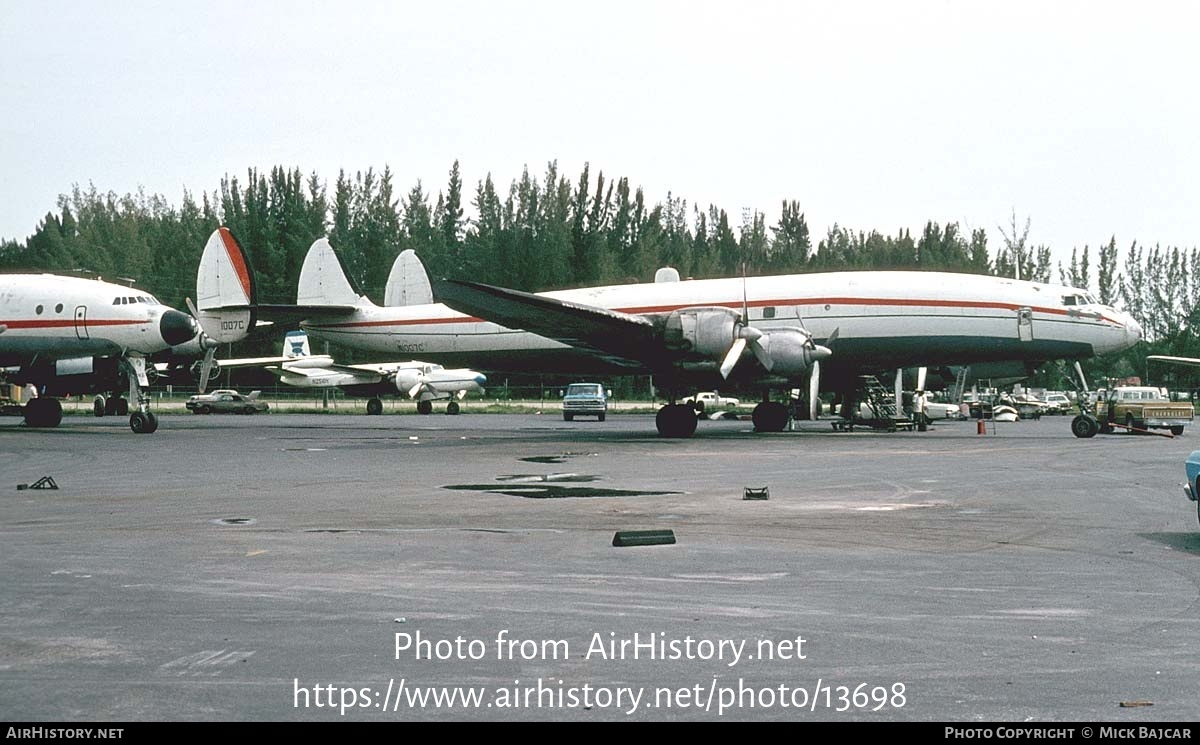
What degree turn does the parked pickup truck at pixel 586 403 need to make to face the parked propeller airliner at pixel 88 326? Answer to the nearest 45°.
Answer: approximately 45° to its right

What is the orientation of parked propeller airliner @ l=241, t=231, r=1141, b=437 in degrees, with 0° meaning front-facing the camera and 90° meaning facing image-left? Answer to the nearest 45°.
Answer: approximately 315°

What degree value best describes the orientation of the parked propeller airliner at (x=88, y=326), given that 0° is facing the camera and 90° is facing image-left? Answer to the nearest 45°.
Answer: approximately 315°

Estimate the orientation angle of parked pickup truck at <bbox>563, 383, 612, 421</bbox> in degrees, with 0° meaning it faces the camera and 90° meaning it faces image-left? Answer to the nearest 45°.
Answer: approximately 0°

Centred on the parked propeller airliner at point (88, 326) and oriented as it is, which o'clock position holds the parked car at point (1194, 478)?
The parked car is roughly at 1 o'clock from the parked propeller airliner.

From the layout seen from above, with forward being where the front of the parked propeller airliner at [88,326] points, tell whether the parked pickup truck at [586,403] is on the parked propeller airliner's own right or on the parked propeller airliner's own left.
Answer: on the parked propeller airliner's own left

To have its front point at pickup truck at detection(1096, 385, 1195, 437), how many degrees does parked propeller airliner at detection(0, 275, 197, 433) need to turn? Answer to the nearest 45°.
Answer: approximately 45° to its left

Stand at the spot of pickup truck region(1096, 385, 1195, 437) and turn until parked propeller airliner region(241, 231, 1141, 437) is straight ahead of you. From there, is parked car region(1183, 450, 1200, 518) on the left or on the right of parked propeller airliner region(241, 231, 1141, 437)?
left

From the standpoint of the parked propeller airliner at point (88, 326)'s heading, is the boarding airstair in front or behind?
in front

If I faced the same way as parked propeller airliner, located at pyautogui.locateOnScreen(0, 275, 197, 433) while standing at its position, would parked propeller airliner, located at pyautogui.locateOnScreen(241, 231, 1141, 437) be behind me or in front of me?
in front

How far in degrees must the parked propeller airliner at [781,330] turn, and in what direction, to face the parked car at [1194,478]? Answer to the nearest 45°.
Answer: approximately 45° to its right

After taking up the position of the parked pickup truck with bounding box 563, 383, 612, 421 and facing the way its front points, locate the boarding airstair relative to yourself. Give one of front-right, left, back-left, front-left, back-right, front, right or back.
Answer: front-left
